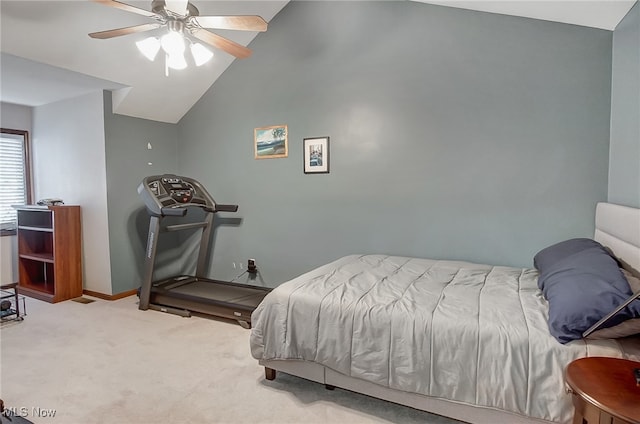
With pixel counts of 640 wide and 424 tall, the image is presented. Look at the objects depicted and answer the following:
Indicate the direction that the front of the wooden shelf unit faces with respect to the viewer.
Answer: facing the viewer and to the left of the viewer

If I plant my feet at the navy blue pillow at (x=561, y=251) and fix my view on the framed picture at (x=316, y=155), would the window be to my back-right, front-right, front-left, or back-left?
front-left

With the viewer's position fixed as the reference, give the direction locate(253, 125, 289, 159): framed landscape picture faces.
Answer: facing the viewer

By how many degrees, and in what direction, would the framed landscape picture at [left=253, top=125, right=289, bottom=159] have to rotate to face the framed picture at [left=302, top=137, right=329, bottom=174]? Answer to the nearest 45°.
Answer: approximately 45° to its left

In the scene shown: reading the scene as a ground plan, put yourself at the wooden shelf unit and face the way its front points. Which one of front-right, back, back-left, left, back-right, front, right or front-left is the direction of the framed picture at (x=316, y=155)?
left

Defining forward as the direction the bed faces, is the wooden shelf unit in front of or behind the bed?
in front

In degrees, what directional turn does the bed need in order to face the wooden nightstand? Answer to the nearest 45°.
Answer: approximately 135° to its left

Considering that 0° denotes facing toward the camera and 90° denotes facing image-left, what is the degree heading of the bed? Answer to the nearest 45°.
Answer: approximately 90°

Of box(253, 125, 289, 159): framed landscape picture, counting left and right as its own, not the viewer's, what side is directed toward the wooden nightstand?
front

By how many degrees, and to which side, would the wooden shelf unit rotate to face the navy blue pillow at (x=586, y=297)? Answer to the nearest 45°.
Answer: approximately 45° to its left

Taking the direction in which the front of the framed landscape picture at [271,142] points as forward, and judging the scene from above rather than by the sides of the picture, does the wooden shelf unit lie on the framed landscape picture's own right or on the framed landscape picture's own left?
on the framed landscape picture's own right

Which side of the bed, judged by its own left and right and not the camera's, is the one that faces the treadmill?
front

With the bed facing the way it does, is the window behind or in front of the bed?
in front

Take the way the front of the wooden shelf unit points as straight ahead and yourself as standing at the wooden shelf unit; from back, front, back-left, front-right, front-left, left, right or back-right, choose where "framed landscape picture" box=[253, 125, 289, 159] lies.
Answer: left

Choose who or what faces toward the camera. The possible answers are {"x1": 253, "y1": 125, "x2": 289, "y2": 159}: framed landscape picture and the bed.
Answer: the framed landscape picture
